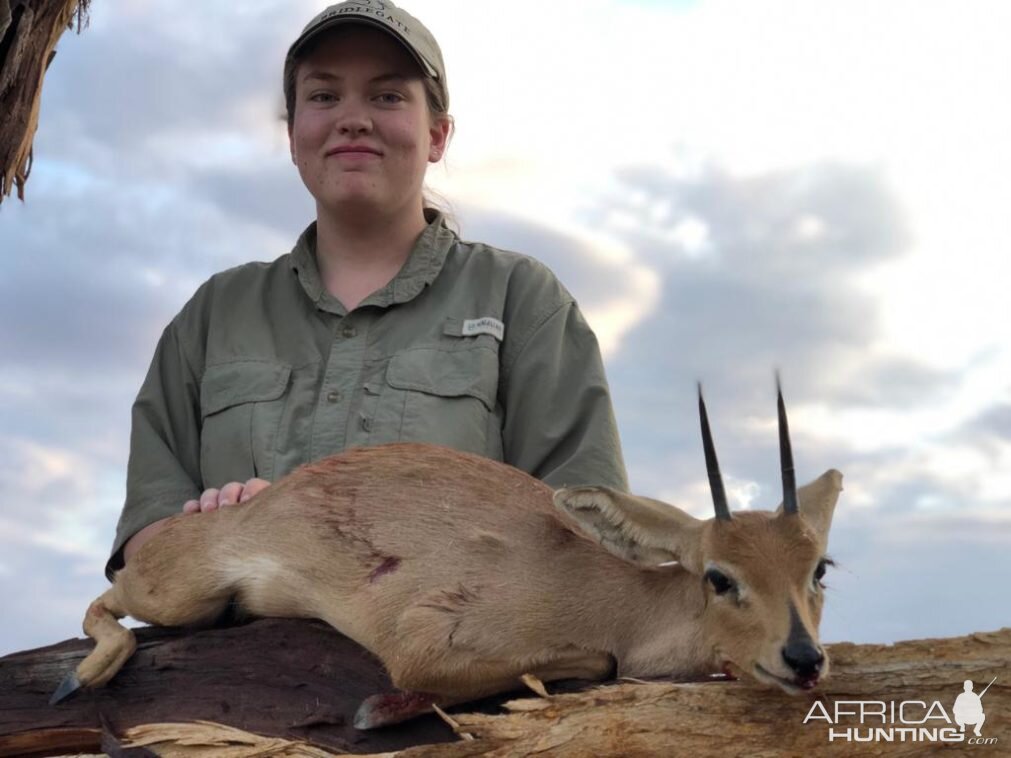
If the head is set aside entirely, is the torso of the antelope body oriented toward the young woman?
no

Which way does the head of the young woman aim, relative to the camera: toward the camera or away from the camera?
toward the camera

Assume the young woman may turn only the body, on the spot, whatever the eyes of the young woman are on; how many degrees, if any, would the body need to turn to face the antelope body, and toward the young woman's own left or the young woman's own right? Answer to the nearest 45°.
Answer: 0° — they already face it

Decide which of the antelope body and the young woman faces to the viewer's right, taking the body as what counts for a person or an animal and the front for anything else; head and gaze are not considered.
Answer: the antelope body

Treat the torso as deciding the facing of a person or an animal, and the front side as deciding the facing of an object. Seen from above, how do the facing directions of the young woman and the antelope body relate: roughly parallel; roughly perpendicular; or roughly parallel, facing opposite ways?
roughly perpendicular

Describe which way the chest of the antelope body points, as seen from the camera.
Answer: to the viewer's right

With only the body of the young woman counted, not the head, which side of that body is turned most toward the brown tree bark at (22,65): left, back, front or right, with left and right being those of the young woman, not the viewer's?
right

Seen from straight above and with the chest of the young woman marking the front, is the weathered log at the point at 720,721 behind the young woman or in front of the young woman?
in front

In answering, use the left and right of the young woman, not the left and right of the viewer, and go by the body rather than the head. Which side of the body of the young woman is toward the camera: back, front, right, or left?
front

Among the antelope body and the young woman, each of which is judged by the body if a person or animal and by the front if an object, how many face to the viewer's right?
1
